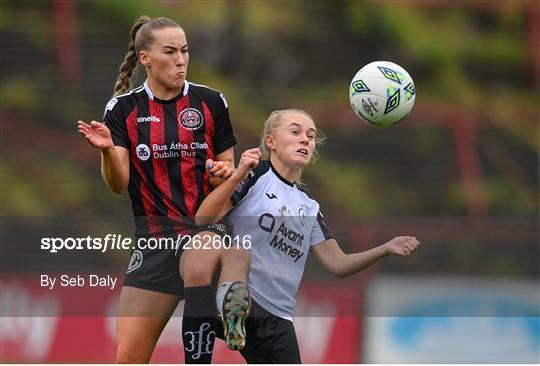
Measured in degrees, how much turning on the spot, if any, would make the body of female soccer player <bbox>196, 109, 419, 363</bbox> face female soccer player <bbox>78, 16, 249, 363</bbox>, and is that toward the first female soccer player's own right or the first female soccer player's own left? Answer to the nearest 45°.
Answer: approximately 135° to the first female soccer player's own right
